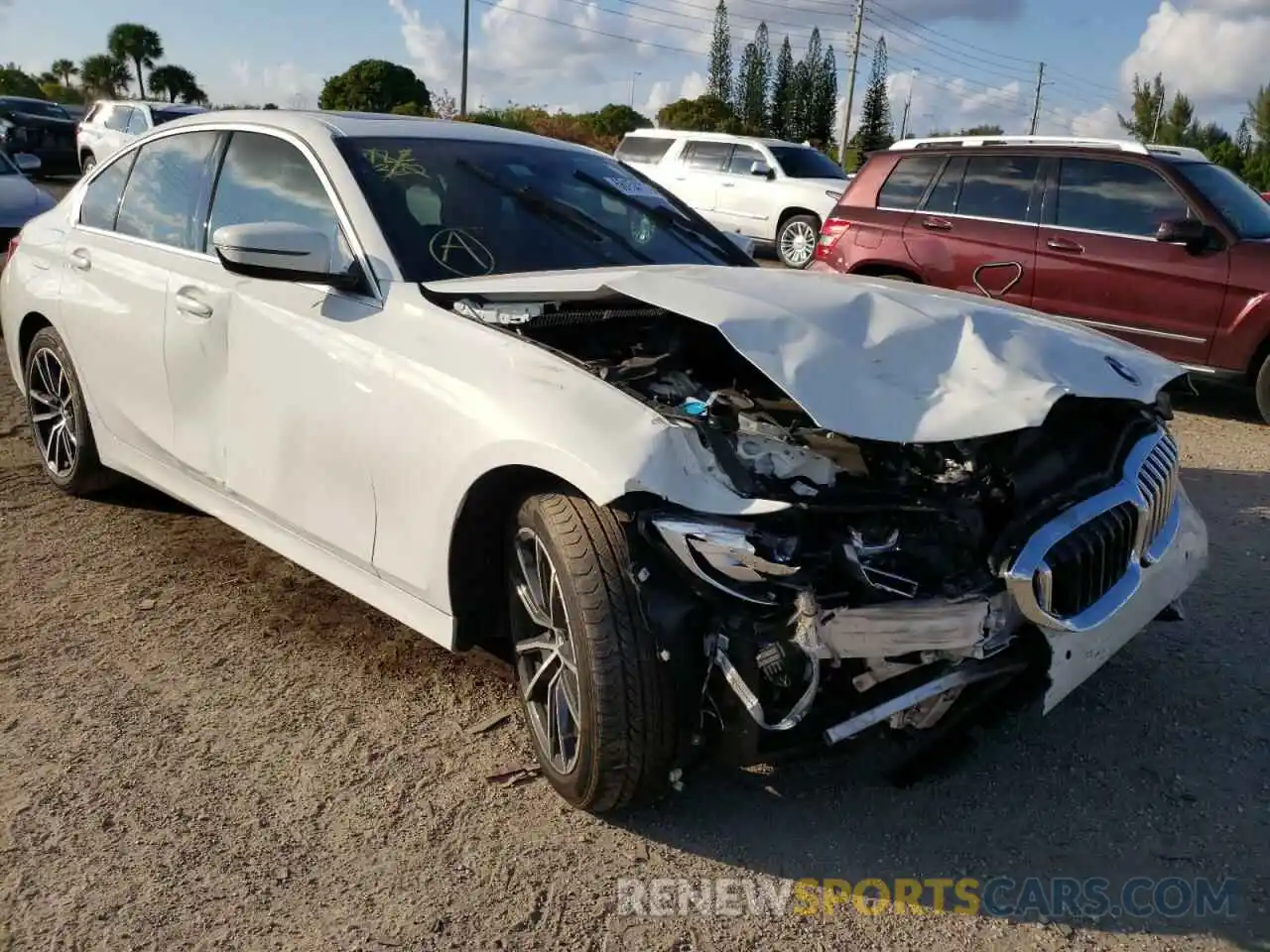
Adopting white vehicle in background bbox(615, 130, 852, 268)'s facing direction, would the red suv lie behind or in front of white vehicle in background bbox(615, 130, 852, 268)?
in front

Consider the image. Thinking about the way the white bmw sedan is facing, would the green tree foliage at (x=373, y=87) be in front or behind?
behind

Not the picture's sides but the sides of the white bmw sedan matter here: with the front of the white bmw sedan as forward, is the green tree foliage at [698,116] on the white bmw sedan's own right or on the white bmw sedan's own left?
on the white bmw sedan's own left

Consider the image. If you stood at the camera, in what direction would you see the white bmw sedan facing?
facing the viewer and to the right of the viewer

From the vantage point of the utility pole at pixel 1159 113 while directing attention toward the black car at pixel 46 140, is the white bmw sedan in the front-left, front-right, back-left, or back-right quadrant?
front-left

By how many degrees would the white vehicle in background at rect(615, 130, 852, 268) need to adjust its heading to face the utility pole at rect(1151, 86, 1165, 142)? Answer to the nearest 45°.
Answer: approximately 90° to its left

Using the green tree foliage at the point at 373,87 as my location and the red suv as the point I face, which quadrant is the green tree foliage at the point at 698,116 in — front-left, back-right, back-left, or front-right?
front-left

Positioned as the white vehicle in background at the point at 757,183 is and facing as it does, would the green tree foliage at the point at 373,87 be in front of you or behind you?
behind

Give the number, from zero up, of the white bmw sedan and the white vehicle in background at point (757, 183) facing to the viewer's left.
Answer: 0

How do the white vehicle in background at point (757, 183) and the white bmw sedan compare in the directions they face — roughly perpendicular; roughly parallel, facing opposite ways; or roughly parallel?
roughly parallel

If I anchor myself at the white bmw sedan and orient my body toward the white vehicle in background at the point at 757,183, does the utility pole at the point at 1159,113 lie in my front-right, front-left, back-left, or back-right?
front-right

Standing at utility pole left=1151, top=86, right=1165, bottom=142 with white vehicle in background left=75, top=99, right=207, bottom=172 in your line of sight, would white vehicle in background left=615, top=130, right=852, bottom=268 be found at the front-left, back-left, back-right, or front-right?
front-left

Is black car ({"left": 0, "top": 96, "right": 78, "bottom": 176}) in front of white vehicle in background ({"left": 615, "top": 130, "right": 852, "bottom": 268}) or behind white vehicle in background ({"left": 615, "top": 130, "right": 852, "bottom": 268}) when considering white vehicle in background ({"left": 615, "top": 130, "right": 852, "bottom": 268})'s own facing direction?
behind

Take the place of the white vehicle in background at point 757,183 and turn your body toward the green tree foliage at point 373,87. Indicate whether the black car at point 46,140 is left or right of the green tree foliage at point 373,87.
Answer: left

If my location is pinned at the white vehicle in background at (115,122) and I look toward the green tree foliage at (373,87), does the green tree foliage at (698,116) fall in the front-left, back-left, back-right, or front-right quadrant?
front-right
